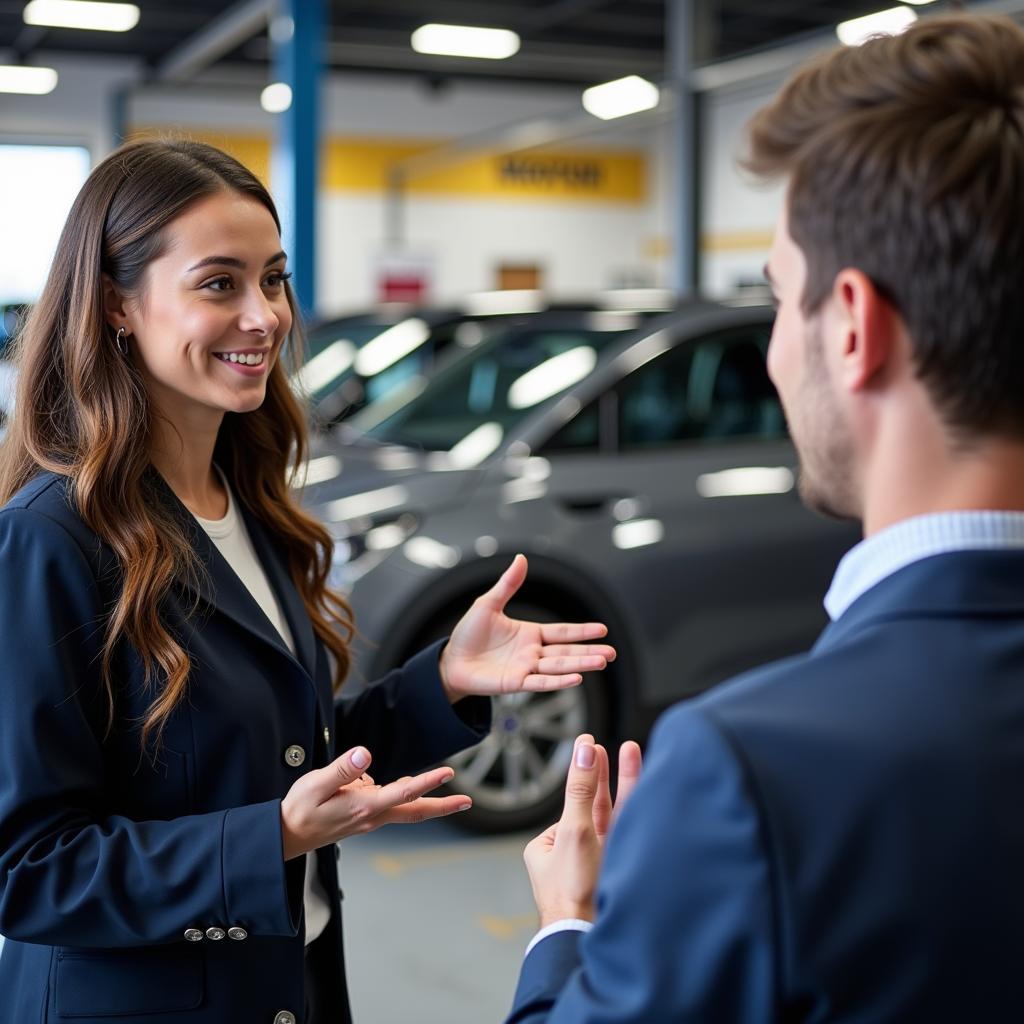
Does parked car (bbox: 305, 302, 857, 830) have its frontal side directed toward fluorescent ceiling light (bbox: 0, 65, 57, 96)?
no

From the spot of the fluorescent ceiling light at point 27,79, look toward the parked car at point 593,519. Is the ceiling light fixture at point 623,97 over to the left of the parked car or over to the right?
left

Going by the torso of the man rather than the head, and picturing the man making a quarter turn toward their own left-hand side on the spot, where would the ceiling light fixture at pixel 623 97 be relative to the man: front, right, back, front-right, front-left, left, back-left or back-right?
back-right

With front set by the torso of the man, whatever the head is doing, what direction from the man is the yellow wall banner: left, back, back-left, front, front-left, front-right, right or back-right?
front-right

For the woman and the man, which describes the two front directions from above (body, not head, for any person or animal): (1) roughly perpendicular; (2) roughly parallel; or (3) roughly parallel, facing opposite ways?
roughly parallel, facing opposite ways

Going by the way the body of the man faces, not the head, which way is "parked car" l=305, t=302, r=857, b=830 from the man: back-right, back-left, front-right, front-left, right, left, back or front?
front-right

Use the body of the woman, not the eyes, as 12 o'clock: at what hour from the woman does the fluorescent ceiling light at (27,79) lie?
The fluorescent ceiling light is roughly at 7 o'clock from the woman.

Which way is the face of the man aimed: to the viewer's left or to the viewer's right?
to the viewer's left

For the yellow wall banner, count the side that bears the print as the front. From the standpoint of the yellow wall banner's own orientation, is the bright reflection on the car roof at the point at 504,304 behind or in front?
in front

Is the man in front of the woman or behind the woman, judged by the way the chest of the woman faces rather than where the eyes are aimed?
in front

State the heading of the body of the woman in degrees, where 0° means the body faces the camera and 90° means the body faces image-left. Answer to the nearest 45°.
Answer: approximately 315°

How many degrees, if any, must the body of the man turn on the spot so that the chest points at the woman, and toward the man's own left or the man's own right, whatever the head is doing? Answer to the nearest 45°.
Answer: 0° — they already face them

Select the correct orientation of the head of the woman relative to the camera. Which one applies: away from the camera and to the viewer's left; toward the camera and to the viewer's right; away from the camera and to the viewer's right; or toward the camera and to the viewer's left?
toward the camera and to the viewer's right

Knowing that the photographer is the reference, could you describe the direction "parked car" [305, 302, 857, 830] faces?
facing the viewer and to the left of the viewer

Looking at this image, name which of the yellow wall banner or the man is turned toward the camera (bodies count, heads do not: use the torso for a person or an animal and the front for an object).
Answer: the yellow wall banner

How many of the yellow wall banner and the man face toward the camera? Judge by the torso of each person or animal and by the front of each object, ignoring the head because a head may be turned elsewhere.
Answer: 1

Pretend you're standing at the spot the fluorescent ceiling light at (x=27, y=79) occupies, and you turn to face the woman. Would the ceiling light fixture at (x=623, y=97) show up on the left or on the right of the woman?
left

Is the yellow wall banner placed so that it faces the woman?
yes

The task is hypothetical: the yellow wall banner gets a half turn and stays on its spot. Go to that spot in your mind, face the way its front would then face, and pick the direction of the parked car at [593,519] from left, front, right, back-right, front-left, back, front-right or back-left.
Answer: back

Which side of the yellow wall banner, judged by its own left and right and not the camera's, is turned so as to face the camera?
front

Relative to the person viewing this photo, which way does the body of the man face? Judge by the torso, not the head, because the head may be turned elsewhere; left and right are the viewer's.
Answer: facing away from the viewer and to the left of the viewer
